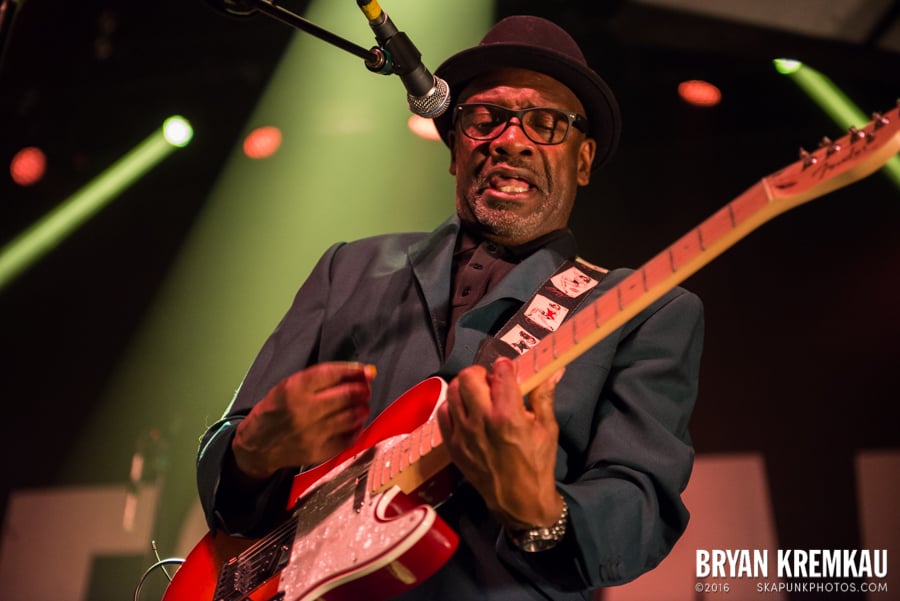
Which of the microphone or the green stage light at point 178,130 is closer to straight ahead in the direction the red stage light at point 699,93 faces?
the microphone

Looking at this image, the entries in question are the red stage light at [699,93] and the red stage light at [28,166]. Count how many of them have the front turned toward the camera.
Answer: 2

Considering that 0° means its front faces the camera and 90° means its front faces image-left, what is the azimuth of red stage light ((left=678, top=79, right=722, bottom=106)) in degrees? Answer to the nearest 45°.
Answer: approximately 0°

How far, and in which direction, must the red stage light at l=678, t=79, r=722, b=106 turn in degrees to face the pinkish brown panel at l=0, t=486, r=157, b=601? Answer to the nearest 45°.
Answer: approximately 90° to its right

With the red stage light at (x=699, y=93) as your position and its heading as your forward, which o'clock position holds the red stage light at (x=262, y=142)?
the red stage light at (x=262, y=142) is roughly at 3 o'clock from the red stage light at (x=699, y=93).

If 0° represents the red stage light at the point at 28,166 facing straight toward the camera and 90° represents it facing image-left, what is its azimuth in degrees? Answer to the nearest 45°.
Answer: approximately 0°

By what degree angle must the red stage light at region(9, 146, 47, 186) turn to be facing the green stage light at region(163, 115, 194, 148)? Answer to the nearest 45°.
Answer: approximately 45° to its left

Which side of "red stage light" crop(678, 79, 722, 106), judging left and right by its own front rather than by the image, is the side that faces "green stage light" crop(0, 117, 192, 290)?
right
